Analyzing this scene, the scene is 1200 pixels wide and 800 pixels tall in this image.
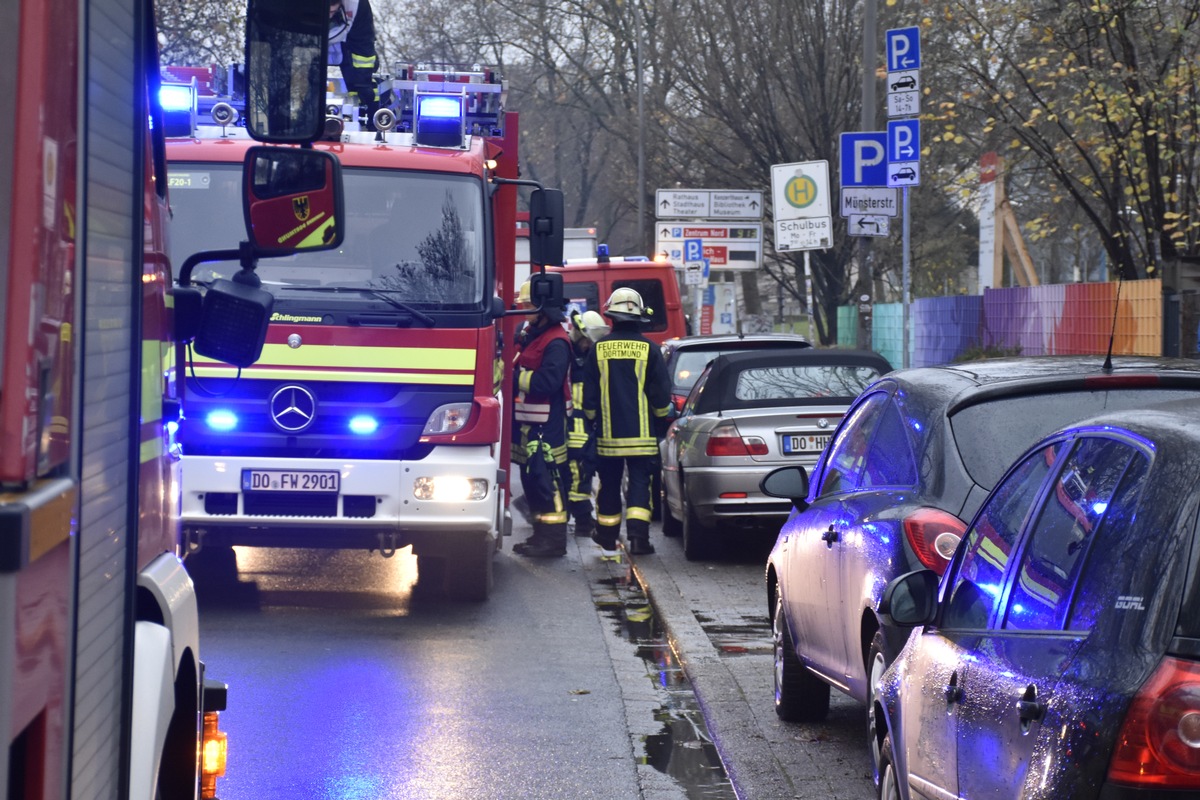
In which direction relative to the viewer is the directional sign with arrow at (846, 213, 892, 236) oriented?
toward the camera

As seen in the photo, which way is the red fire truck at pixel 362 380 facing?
toward the camera

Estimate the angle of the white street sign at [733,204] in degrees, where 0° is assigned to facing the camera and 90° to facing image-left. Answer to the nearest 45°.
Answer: approximately 0°

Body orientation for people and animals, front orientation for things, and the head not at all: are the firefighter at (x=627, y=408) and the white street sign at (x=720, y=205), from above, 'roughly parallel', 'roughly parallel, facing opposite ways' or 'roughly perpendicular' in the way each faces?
roughly parallel, facing opposite ways

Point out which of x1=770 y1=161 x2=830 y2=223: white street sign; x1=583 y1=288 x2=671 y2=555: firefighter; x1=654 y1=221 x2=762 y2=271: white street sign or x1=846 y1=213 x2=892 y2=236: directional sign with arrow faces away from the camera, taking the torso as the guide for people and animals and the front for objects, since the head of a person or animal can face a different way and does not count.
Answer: the firefighter

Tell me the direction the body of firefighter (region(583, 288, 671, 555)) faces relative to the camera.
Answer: away from the camera

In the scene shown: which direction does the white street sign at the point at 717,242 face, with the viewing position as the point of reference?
facing the viewer

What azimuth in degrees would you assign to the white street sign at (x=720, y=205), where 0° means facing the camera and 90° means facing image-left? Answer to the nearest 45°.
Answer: approximately 0°

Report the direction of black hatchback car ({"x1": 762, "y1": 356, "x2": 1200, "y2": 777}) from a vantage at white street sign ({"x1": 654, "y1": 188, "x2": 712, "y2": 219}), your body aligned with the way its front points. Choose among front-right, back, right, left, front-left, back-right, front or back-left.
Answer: front

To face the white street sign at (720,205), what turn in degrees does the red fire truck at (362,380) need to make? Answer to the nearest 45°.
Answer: approximately 180°

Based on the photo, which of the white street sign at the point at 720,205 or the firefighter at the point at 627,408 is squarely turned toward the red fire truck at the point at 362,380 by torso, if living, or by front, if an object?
the white street sign

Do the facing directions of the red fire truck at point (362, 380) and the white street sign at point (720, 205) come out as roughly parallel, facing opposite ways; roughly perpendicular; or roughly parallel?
roughly parallel

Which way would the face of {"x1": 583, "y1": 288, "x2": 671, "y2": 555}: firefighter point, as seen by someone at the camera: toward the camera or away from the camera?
away from the camera

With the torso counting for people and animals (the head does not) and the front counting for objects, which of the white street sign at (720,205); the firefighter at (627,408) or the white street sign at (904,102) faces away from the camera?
the firefighter

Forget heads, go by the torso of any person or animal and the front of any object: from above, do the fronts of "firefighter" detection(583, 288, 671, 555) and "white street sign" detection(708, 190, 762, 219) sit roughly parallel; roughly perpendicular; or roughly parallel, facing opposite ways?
roughly parallel, facing opposite ways
